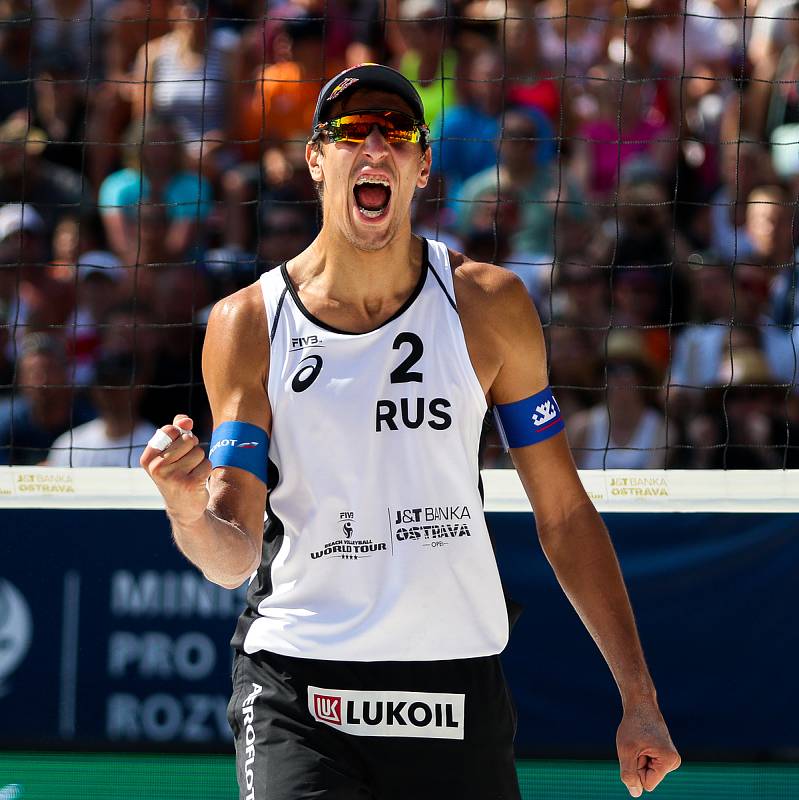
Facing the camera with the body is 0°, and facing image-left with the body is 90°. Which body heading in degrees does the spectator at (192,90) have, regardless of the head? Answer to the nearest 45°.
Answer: approximately 0°

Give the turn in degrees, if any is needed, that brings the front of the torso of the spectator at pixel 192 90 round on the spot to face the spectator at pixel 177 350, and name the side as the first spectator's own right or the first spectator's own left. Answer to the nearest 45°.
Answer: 0° — they already face them

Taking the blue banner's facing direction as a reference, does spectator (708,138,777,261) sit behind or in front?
behind

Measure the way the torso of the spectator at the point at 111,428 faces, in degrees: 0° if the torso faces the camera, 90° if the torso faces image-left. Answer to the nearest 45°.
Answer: approximately 0°

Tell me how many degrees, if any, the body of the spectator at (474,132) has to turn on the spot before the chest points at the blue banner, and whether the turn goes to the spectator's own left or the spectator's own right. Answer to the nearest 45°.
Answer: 0° — they already face it

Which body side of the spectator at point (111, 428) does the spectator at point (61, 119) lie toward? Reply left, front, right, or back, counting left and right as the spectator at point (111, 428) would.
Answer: back

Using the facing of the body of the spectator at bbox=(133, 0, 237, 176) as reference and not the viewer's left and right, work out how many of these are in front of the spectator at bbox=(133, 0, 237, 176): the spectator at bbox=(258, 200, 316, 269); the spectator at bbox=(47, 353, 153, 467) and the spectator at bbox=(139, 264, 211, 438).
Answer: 3

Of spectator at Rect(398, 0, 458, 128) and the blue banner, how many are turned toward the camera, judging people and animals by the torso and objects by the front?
2
